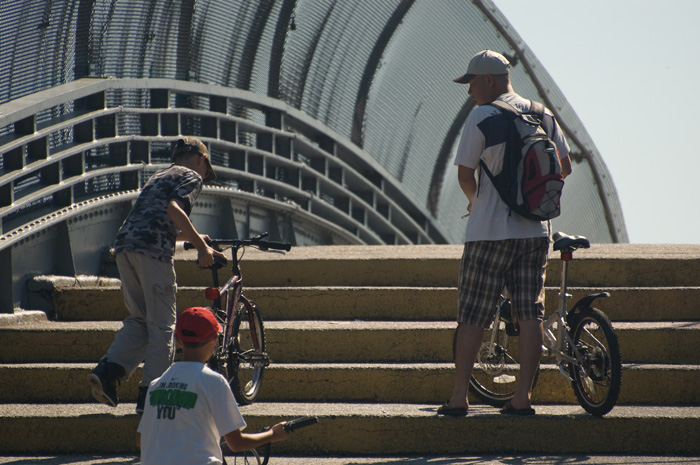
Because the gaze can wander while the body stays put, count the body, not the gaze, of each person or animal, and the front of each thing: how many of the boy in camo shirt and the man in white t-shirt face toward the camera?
0

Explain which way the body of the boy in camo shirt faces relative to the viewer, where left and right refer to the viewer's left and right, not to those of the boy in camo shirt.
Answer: facing away from the viewer and to the right of the viewer

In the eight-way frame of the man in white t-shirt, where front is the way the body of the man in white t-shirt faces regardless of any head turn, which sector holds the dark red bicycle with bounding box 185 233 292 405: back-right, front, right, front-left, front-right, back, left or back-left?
front-left

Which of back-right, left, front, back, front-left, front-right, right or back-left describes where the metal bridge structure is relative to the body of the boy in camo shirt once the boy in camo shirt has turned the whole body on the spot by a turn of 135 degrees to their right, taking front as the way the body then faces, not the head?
back

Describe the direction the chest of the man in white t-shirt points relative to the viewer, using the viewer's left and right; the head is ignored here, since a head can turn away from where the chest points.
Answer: facing away from the viewer and to the left of the viewer

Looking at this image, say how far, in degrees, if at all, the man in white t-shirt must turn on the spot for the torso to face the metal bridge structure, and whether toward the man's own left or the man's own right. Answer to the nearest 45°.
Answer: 0° — they already face it

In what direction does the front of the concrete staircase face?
toward the camera

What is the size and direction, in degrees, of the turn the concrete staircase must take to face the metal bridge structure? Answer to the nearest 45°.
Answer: approximately 180°

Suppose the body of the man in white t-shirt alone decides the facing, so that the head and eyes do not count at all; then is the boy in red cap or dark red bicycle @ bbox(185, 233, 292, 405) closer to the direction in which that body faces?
the dark red bicycle

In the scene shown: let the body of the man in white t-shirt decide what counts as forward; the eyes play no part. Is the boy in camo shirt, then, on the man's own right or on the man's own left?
on the man's own left

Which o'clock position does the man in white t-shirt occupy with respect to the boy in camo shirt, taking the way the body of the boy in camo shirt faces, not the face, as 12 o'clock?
The man in white t-shirt is roughly at 2 o'clock from the boy in camo shirt.

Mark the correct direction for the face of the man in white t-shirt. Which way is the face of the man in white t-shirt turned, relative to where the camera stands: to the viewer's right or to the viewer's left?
to the viewer's left

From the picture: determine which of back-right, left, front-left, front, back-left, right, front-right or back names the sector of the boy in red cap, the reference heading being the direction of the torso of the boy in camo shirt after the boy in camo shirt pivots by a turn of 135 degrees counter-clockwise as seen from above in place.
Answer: left
